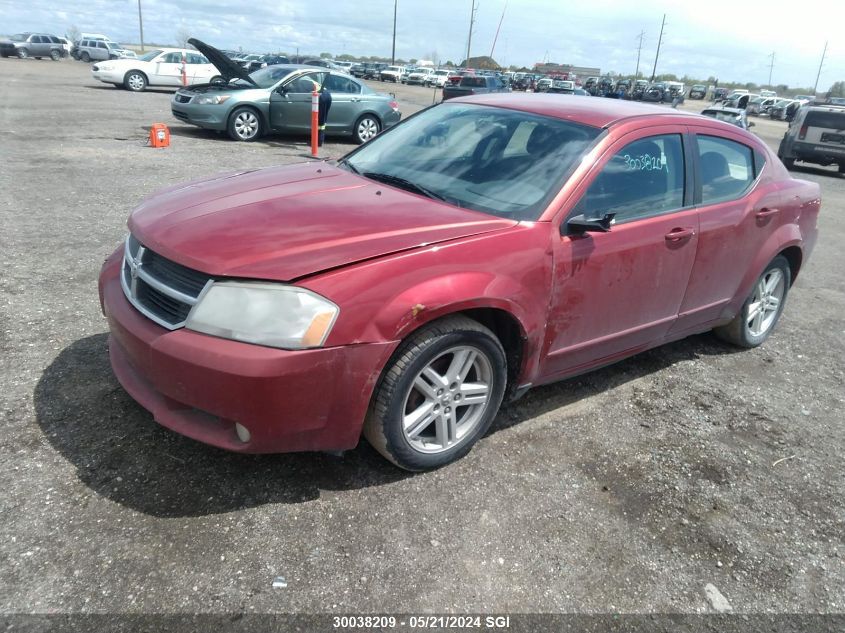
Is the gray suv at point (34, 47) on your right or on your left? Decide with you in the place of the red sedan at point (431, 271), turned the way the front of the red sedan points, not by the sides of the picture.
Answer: on your right

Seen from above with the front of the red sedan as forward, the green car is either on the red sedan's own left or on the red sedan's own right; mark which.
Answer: on the red sedan's own right

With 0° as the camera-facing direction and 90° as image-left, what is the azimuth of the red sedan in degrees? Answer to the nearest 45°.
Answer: approximately 45°
